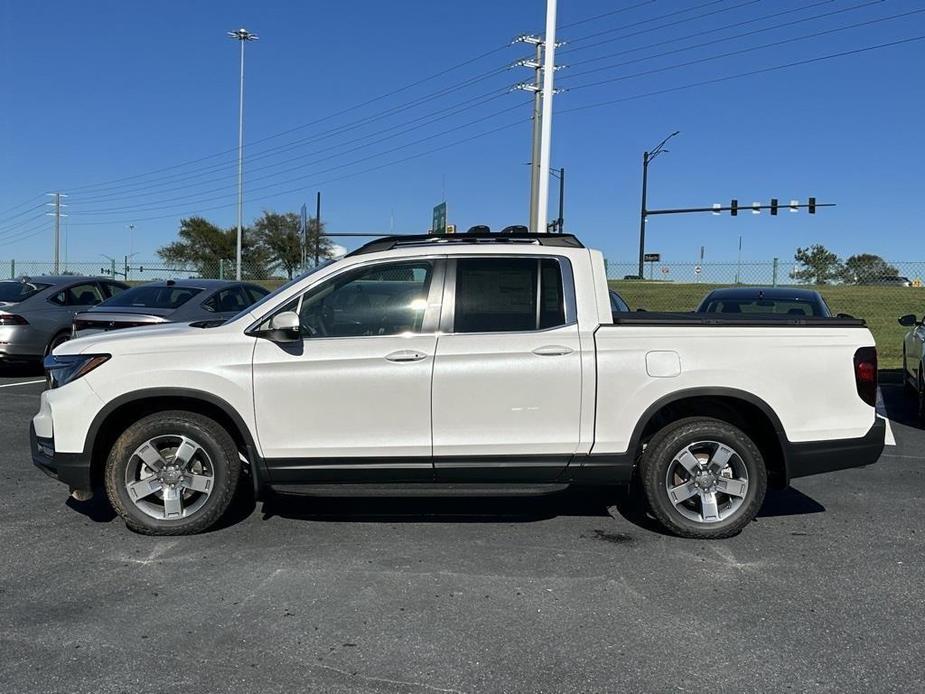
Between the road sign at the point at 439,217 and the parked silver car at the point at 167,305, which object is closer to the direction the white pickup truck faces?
the parked silver car

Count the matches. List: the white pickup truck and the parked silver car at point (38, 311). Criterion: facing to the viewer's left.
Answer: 1

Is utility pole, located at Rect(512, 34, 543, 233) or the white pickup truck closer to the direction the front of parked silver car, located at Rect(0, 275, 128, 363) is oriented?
the utility pole

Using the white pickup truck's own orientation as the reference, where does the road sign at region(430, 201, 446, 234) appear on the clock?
The road sign is roughly at 3 o'clock from the white pickup truck.

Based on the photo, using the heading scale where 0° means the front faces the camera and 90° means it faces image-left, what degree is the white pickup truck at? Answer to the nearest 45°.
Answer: approximately 90°

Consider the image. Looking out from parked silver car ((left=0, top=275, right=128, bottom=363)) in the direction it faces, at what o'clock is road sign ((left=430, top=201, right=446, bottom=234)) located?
The road sign is roughly at 12 o'clock from the parked silver car.

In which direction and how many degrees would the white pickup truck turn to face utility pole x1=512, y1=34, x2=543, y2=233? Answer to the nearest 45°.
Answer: approximately 90° to its right

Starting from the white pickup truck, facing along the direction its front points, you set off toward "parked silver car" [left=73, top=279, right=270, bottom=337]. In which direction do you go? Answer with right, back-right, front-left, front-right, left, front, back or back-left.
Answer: front-right

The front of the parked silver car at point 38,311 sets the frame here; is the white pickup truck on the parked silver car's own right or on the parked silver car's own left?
on the parked silver car's own right

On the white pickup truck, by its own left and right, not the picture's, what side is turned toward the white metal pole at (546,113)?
right

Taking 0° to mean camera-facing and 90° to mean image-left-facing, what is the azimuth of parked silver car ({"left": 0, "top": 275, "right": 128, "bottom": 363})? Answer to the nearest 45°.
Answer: approximately 225°
